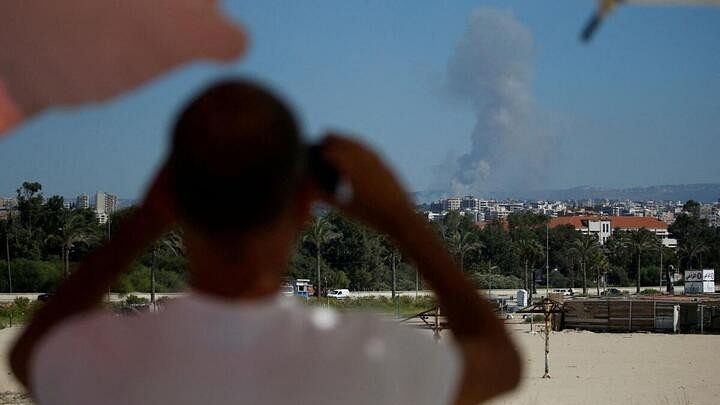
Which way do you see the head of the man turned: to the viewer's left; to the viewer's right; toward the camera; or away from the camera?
away from the camera

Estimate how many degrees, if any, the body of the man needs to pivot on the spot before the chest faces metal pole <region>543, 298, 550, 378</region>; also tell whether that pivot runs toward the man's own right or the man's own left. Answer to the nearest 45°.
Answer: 0° — they already face it

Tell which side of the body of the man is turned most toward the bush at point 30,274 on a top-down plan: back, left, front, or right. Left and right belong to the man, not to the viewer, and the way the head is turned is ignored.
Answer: front

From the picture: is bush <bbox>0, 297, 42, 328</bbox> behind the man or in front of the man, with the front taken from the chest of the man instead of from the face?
in front

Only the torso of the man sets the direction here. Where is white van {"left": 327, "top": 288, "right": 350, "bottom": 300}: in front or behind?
in front

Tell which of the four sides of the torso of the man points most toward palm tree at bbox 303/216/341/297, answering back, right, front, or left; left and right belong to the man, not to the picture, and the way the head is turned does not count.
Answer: front

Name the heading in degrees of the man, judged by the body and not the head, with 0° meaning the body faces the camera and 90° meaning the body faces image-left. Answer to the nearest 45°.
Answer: approximately 180°
